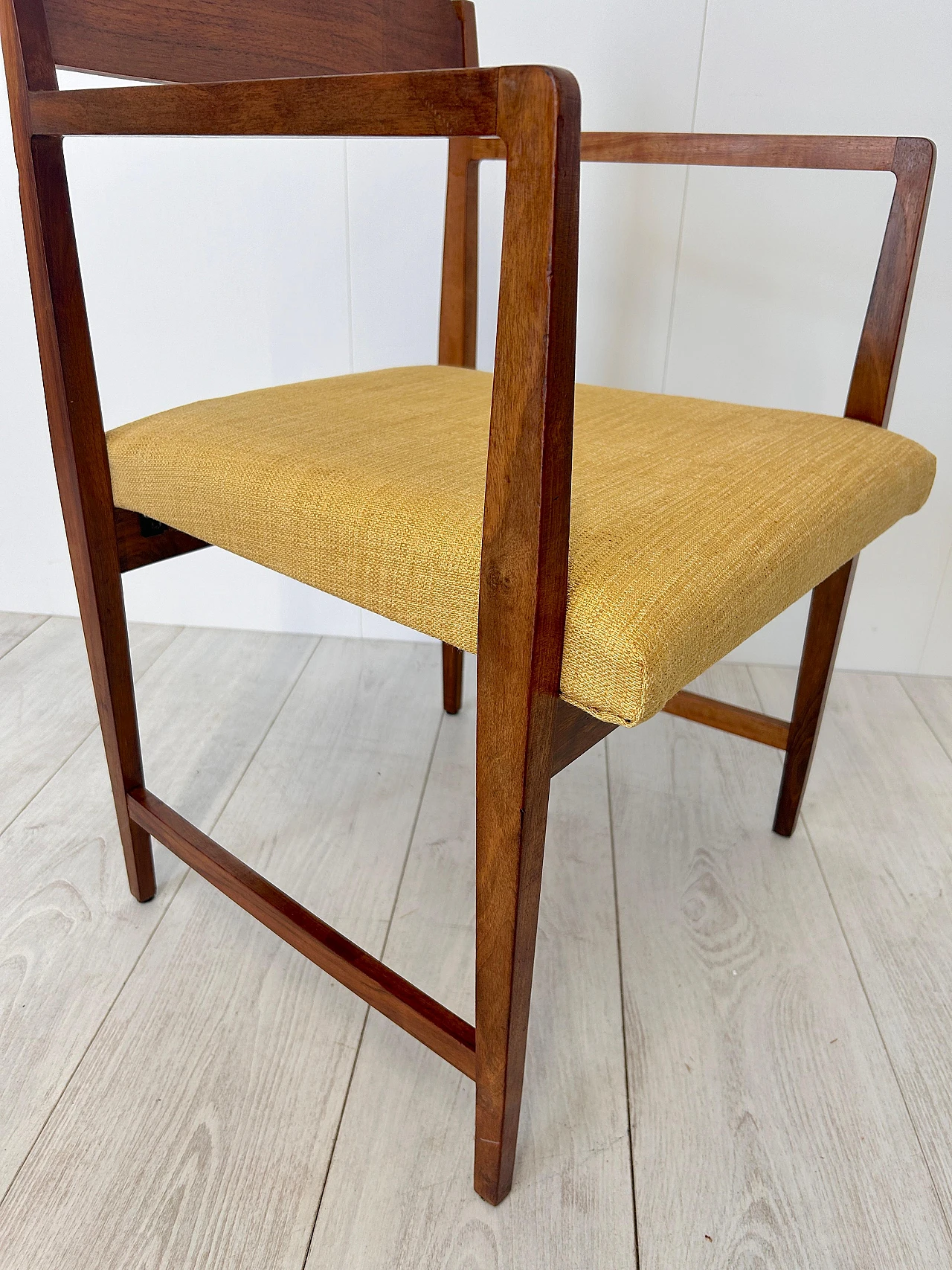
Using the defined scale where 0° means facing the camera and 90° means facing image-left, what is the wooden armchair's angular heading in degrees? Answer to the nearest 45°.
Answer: approximately 315°
